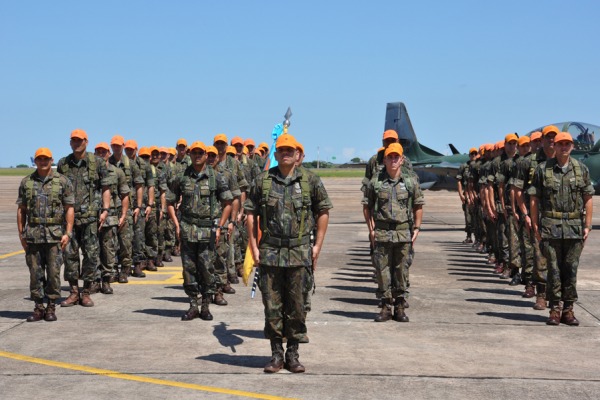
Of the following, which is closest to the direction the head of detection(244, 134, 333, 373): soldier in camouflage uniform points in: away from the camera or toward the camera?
toward the camera

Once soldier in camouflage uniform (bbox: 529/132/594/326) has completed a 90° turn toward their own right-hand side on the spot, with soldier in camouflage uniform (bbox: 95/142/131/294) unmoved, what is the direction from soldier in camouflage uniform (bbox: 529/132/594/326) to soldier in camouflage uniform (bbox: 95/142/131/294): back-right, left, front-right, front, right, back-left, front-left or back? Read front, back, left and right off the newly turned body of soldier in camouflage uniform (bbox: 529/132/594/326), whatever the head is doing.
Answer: front

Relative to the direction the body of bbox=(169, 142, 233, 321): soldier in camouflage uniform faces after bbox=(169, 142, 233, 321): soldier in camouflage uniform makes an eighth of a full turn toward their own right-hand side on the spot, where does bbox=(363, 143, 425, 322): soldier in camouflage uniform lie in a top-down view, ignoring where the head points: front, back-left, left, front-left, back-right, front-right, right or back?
back-left

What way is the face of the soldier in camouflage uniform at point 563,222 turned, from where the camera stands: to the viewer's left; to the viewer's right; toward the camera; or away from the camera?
toward the camera

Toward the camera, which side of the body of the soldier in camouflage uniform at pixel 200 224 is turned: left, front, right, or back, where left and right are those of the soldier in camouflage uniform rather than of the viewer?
front

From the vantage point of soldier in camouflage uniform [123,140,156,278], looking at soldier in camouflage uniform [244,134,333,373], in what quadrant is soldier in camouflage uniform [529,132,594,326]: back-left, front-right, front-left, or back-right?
front-left

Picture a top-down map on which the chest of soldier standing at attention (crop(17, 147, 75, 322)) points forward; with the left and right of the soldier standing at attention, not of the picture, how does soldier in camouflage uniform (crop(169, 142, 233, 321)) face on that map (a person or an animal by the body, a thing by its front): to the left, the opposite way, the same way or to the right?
the same way

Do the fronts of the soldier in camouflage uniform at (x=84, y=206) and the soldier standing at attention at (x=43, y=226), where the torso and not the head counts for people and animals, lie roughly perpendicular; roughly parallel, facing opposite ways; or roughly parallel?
roughly parallel

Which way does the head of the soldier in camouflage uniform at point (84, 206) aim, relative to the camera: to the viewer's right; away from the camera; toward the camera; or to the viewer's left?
toward the camera

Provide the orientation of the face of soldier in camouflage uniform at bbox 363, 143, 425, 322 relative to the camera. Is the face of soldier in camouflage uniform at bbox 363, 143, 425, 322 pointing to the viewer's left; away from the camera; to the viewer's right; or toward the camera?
toward the camera

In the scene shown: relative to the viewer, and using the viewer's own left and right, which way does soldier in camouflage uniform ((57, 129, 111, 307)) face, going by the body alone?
facing the viewer

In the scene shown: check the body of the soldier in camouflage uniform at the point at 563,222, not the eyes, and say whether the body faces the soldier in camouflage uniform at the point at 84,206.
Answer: no

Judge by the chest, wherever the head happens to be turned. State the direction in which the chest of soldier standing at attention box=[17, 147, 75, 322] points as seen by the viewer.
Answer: toward the camera
